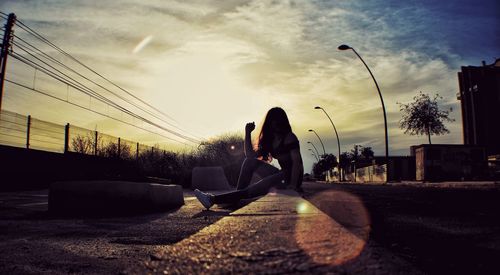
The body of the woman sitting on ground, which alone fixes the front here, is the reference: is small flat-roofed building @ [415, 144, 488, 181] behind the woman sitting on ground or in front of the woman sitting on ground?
behind

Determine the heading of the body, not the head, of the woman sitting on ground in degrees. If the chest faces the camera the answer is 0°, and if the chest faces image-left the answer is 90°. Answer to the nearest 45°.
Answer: approximately 45°

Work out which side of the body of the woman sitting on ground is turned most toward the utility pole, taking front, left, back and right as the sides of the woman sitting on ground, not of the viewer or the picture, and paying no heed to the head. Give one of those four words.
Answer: right

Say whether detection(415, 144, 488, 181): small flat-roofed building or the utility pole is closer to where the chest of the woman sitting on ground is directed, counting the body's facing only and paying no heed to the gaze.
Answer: the utility pole
